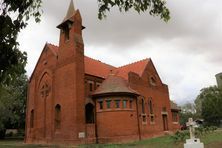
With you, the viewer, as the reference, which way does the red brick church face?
facing the viewer and to the left of the viewer
